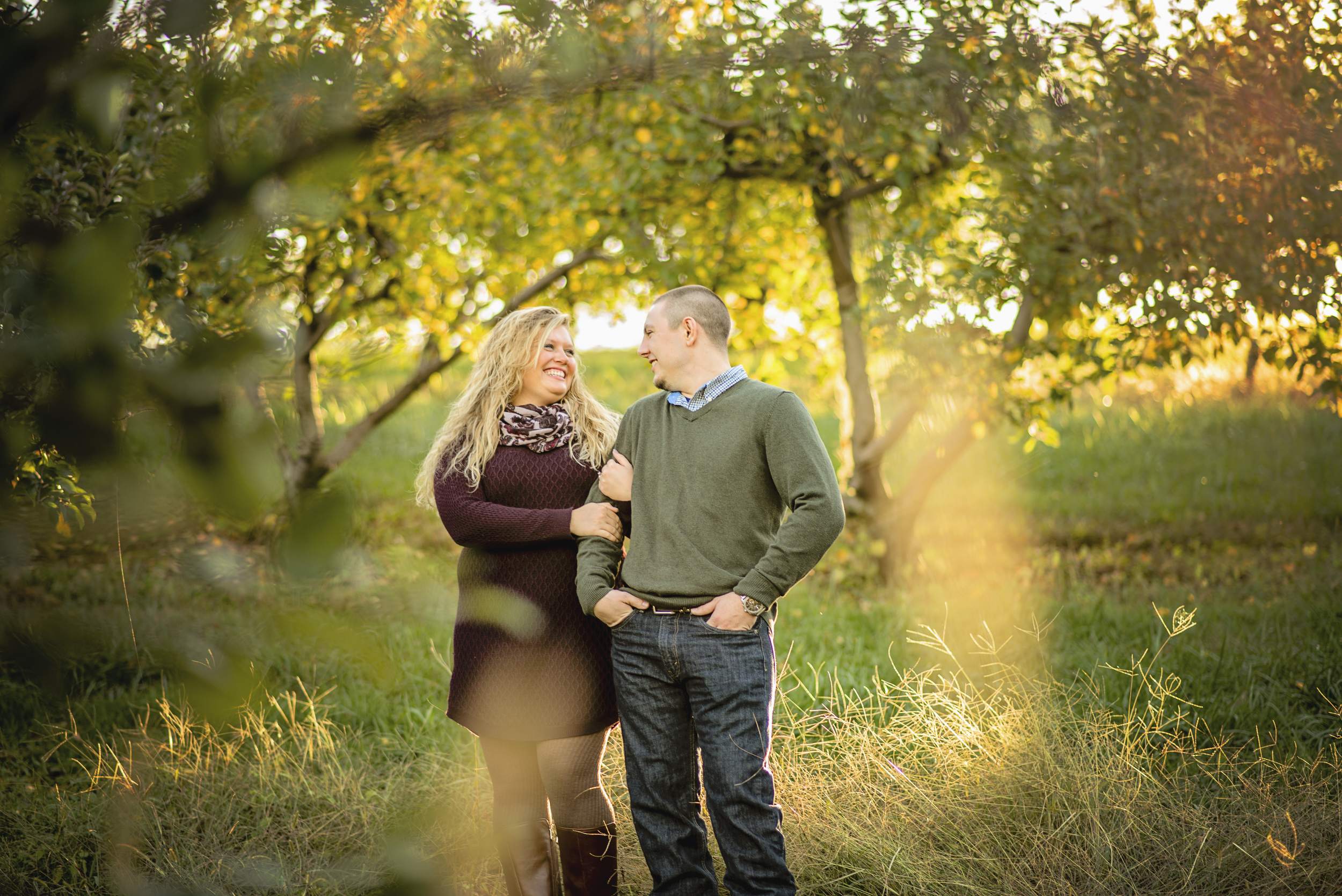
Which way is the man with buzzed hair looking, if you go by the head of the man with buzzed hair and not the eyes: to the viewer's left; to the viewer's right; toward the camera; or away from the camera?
to the viewer's left

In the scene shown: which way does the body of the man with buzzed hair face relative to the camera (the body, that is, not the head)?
toward the camera

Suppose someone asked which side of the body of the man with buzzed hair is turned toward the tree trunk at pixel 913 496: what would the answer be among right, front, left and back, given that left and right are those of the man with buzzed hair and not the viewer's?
back

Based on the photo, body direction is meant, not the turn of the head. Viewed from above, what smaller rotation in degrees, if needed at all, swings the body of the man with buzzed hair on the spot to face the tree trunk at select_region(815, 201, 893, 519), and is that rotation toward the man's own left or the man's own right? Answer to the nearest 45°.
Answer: approximately 180°

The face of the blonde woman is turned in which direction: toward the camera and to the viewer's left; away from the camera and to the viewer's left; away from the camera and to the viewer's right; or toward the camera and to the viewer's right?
toward the camera and to the viewer's right
